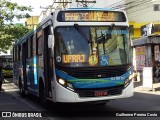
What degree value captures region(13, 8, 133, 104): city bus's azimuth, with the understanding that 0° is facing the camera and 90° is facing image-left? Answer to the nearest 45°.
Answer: approximately 315°

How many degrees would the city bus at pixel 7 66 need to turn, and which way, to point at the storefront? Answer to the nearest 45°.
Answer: approximately 45° to its left

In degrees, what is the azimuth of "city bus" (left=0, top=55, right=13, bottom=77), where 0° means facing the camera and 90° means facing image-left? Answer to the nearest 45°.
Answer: approximately 0°

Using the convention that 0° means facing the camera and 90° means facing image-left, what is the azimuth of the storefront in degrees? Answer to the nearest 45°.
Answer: approximately 45°

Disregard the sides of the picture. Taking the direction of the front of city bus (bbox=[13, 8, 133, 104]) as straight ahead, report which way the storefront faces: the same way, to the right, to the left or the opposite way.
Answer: to the right
